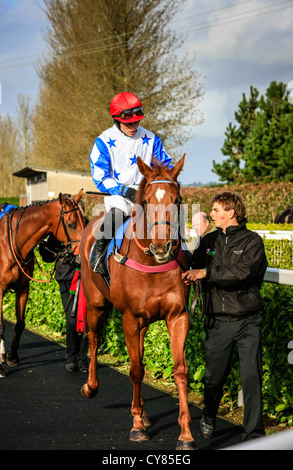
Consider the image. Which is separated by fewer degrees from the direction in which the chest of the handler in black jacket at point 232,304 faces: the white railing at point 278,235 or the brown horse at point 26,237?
the brown horse

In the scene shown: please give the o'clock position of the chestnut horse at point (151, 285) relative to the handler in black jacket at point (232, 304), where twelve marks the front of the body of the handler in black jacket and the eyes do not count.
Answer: The chestnut horse is roughly at 2 o'clock from the handler in black jacket.

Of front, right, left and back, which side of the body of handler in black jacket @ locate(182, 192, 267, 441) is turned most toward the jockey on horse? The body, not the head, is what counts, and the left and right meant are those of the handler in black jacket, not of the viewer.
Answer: right

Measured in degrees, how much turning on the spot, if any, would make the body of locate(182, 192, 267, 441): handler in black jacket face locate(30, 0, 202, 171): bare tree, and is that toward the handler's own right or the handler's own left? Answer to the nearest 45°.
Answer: approximately 135° to the handler's own right

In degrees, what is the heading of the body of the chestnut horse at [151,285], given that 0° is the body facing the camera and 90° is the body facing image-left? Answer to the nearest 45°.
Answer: approximately 315°
